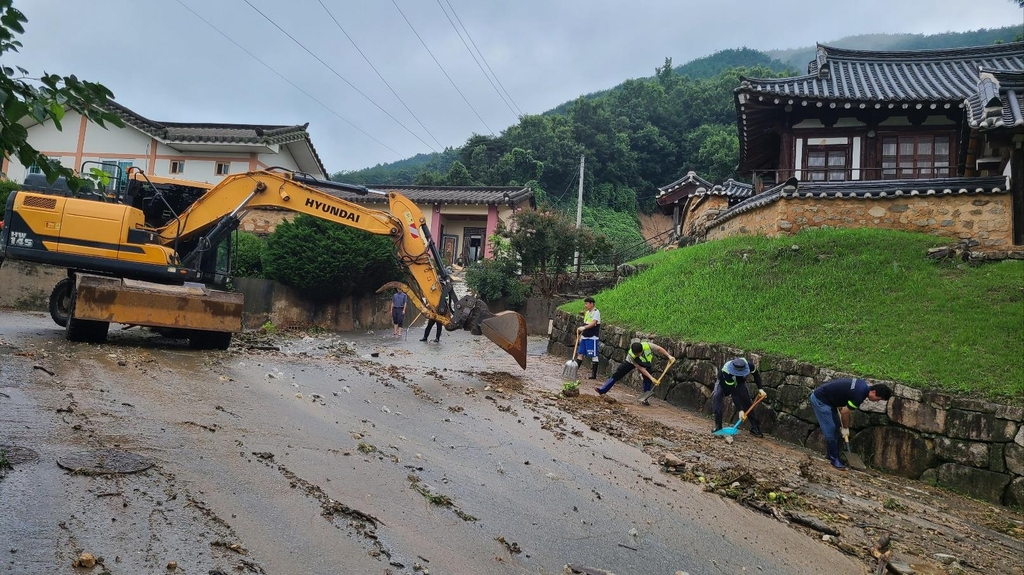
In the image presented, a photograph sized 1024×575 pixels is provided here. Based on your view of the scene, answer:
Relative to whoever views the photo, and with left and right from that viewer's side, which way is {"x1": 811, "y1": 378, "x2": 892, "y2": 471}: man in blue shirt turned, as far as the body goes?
facing to the right of the viewer

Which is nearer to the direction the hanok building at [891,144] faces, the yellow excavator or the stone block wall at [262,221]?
the yellow excavator

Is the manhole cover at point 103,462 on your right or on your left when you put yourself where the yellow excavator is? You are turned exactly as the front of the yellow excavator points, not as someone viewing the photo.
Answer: on your right

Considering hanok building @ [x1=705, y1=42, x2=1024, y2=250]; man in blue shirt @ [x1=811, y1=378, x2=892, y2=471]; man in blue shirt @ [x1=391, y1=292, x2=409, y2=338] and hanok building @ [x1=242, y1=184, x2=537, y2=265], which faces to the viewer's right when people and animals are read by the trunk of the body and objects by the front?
man in blue shirt @ [x1=811, y1=378, x2=892, y2=471]

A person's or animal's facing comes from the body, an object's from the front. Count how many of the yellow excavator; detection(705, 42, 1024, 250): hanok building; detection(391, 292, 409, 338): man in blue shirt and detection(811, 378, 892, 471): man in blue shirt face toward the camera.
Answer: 2

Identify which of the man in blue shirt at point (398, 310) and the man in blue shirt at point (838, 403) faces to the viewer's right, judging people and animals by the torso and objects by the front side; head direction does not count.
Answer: the man in blue shirt at point (838, 403)

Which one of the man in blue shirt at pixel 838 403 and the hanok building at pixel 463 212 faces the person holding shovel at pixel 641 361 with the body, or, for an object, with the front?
the hanok building

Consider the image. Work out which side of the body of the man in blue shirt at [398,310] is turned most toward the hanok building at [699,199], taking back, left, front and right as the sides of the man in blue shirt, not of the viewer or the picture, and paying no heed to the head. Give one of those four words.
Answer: left

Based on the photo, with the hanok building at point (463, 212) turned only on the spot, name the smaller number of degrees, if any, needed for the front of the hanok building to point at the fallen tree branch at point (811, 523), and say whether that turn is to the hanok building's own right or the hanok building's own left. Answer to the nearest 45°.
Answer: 0° — it already faces it

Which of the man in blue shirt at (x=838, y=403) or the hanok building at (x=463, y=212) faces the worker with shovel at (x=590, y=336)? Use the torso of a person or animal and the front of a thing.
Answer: the hanok building

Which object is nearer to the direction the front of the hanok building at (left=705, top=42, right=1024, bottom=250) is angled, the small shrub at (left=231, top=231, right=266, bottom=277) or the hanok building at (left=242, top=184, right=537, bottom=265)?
the small shrub

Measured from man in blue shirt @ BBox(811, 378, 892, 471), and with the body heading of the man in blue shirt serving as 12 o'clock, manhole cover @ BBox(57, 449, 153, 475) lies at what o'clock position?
The manhole cover is roughly at 4 o'clock from the man in blue shirt.

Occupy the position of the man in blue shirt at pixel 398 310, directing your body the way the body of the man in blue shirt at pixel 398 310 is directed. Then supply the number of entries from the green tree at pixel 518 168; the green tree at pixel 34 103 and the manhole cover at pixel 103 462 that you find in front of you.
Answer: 2

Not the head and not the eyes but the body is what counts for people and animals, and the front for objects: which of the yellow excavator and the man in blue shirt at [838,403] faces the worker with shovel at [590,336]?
the yellow excavator
